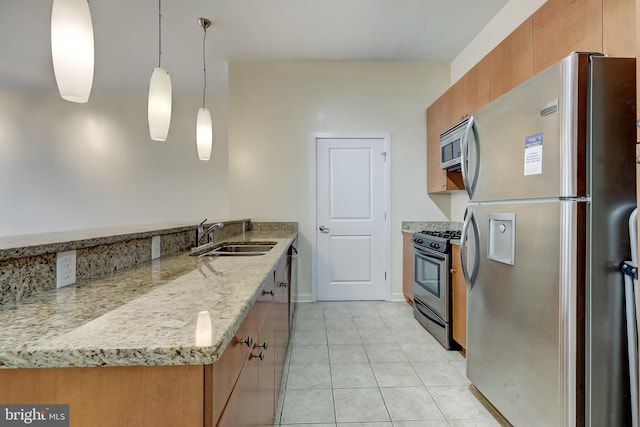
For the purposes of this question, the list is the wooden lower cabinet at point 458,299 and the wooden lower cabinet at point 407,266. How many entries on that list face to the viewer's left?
2

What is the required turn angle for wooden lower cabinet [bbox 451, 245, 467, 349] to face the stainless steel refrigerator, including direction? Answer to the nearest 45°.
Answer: approximately 90° to its left

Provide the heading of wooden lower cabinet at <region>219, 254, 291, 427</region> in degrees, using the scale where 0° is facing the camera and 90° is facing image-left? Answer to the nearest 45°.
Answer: approximately 270°

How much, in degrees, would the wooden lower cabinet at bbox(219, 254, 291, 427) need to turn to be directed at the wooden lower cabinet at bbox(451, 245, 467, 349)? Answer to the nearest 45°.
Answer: approximately 45° to its left

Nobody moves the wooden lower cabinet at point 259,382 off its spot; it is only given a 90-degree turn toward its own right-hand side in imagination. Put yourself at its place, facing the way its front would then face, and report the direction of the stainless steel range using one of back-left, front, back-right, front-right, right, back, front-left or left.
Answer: back-left

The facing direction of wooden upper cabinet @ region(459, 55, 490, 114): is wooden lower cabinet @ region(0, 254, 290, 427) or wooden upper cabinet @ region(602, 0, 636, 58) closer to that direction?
the wooden lower cabinet

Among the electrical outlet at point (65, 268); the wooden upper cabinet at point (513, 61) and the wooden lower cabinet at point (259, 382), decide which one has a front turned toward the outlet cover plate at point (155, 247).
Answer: the wooden upper cabinet

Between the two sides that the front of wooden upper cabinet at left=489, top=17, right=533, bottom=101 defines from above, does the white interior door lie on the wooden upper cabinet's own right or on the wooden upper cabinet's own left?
on the wooden upper cabinet's own right

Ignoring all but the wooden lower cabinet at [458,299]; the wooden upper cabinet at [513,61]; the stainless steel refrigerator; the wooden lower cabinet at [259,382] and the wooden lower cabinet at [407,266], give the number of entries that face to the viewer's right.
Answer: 1

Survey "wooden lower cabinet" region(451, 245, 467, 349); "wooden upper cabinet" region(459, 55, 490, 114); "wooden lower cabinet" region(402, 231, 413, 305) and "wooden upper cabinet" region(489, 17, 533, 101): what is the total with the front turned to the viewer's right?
0

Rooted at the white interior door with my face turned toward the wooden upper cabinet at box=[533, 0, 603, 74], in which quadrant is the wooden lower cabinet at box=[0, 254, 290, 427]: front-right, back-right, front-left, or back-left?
front-right

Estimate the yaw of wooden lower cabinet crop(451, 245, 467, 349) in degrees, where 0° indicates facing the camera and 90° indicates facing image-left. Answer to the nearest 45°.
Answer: approximately 90°

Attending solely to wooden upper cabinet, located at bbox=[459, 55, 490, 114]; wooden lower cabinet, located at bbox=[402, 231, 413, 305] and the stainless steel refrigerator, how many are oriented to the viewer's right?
0

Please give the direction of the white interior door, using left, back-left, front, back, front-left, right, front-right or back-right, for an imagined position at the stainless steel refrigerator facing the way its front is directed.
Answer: right
